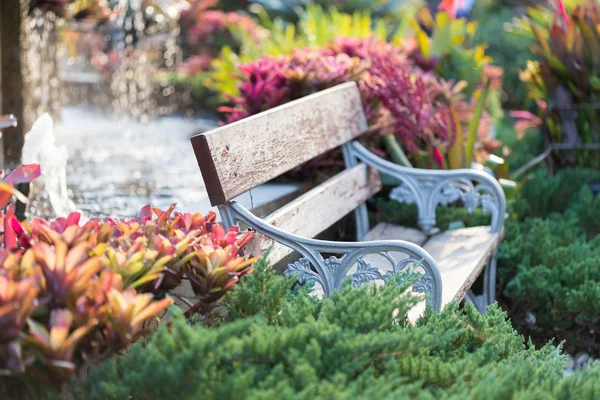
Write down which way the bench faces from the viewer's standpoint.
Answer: facing the viewer and to the right of the viewer

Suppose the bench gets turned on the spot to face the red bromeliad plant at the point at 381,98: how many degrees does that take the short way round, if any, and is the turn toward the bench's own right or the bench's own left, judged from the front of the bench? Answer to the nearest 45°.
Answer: approximately 135° to the bench's own left

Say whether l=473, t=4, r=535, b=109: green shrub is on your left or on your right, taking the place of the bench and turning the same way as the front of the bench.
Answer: on your left

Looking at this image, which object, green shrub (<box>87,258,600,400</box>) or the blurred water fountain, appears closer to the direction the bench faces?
the green shrub

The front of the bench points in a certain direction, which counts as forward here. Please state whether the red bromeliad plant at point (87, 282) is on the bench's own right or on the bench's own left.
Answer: on the bench's own right

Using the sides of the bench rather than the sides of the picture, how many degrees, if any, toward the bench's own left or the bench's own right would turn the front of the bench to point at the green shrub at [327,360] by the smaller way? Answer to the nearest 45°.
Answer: approximately 45° to the bench's own right

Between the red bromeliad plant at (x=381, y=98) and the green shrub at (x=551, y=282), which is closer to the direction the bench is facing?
the green shrub

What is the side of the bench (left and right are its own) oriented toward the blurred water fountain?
back
